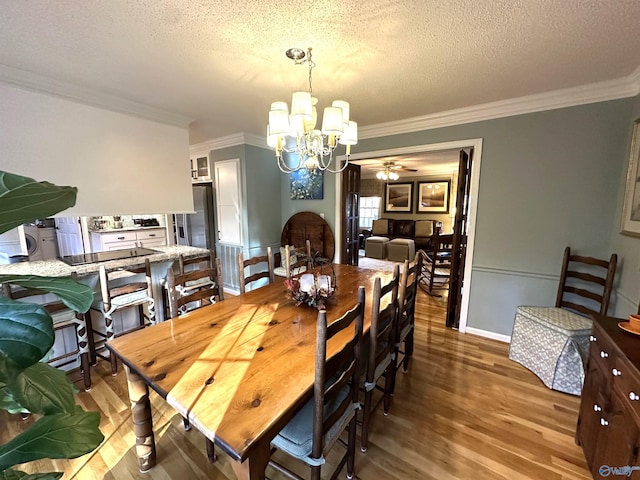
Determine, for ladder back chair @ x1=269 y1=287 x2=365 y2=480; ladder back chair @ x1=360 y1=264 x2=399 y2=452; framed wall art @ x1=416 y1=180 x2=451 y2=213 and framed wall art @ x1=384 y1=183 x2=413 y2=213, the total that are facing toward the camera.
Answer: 2

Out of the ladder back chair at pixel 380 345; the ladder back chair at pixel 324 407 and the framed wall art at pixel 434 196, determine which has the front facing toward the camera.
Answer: the framed wall art

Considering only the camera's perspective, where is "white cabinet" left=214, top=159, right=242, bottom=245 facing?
facing the viewer and to the left of the viewer

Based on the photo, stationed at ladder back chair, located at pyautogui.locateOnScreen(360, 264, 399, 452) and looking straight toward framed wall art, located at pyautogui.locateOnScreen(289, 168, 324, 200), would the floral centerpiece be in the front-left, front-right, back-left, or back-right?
front-left

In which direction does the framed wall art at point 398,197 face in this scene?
toward the camera

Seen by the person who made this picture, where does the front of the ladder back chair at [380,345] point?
facing away from the viewer and to the left of the viewer

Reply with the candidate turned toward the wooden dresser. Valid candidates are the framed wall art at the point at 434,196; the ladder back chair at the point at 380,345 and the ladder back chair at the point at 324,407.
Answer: the framed wall art

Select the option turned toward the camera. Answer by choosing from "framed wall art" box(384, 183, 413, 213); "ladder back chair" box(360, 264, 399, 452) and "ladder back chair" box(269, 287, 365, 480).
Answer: the framed wall art

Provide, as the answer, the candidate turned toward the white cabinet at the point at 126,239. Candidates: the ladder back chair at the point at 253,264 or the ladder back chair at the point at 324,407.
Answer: the ladder back chair at the point at 324,407

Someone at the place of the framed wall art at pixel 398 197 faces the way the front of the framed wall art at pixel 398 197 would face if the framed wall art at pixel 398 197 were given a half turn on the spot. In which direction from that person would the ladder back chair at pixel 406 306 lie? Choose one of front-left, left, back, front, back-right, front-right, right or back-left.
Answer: back

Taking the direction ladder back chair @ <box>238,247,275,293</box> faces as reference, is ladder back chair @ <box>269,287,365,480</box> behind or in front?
in front

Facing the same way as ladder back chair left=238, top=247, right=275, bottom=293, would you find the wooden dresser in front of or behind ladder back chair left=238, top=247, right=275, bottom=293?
in front

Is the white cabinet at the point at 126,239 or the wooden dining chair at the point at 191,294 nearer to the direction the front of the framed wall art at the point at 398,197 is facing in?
the wooden dining chair

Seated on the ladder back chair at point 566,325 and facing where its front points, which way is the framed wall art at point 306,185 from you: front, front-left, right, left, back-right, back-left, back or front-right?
front-right

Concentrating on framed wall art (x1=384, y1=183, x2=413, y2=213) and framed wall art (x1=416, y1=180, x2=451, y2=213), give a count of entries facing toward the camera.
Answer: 2

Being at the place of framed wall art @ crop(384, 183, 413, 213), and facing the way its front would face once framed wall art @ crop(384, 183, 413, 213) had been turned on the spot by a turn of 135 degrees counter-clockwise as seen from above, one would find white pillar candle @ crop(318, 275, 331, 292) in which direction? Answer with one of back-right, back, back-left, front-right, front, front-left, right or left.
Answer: back-right

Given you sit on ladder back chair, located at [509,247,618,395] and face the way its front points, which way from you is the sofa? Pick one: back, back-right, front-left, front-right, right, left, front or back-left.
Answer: right

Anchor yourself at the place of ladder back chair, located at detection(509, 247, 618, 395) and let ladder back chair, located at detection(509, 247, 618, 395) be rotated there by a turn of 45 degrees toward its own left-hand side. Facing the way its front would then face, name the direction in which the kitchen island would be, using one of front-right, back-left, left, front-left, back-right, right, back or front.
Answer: front-right
